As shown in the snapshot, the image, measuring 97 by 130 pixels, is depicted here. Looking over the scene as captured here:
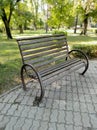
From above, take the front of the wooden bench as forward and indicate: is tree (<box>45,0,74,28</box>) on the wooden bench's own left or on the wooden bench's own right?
on the wooden bench's own left

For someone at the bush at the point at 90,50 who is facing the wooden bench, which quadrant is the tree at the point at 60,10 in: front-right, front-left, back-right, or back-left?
back-right

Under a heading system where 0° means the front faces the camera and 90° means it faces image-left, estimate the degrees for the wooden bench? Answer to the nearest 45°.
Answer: approximately 315°

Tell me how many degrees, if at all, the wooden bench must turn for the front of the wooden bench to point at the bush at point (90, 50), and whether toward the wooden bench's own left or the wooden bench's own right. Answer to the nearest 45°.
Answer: approximately 90° to the wooden bench's own left

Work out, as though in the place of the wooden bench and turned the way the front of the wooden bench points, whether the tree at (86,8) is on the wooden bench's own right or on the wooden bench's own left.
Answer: on the wooden bench's own left

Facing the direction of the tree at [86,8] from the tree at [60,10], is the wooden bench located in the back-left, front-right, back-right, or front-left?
back-right
